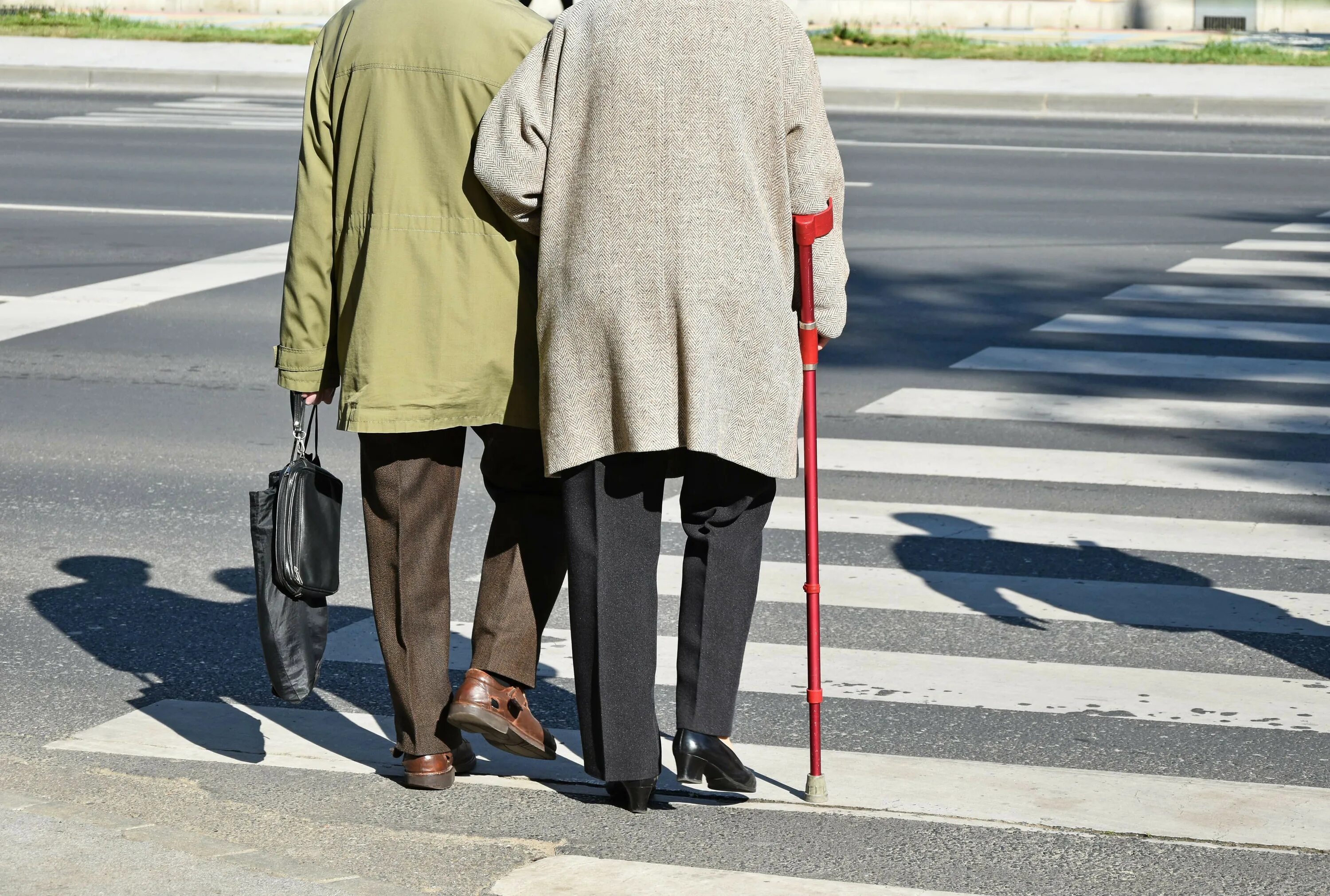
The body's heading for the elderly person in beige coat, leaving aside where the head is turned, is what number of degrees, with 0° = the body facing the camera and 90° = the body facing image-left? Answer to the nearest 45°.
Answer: approximately 180°

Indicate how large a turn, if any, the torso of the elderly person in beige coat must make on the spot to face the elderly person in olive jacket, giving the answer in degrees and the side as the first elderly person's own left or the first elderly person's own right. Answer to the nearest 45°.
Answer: approximately 90° to the first elderly person's own left
